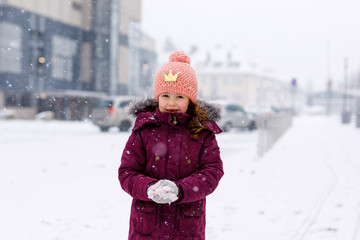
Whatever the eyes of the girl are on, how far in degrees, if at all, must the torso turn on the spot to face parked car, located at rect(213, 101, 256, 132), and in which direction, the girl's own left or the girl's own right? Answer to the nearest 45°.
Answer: approximately 180°

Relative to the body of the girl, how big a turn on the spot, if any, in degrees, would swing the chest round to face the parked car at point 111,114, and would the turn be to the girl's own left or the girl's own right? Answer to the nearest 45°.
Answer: approximately 180°

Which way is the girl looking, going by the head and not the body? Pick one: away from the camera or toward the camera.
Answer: toward the camera

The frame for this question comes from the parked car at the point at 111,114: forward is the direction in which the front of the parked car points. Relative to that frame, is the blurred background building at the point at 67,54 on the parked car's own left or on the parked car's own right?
on the parked car's own left

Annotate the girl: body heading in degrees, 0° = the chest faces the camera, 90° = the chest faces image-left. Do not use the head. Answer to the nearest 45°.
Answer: approximately 0°
